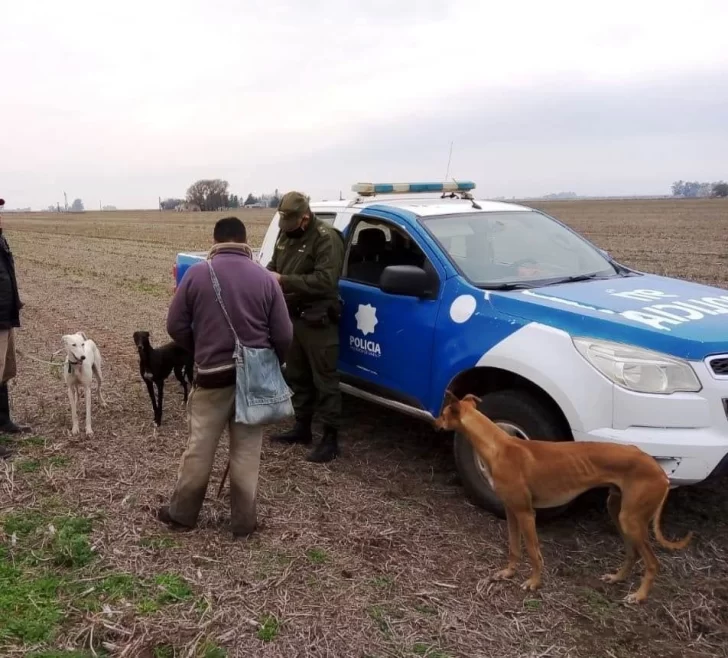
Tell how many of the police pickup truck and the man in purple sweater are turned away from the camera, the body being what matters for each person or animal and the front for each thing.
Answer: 1

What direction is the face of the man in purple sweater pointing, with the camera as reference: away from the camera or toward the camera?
away from the camera

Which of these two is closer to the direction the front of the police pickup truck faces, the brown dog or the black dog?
the brown dog

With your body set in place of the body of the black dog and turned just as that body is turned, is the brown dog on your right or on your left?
on your left

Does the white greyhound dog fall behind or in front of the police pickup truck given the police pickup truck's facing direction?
behind

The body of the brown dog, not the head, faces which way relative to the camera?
to the viewer's left

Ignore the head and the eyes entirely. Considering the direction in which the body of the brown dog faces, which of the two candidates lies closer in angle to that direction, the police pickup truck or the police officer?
the police officer

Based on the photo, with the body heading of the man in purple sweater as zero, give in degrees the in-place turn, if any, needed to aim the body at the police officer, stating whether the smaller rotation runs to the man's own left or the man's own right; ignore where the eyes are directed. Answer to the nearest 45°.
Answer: approximately 45° to the man's own right

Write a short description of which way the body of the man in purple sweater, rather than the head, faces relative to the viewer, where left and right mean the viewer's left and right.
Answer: facing away from the viewer

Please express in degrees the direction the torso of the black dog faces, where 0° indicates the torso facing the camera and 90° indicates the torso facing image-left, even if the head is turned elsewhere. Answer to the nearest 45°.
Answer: approximately 45°

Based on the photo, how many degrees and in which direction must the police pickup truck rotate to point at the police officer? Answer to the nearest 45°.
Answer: approximately 135° to its right

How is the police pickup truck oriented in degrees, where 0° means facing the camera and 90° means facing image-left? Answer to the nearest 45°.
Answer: approximately 315°
